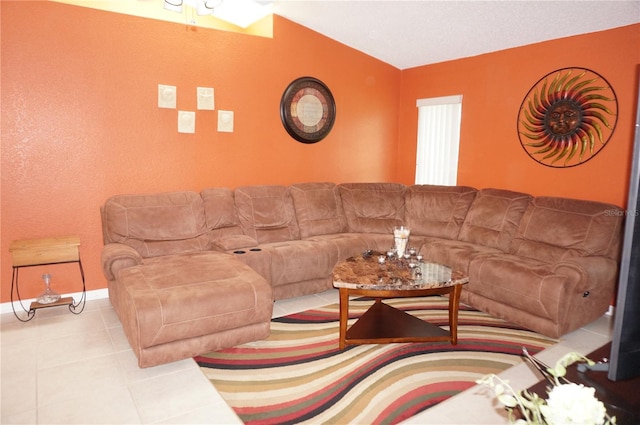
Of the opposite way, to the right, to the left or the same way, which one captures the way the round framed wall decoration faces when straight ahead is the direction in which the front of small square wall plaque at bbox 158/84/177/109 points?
the same way

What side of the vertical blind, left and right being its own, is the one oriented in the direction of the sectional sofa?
front

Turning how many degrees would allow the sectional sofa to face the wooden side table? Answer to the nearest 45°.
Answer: approximately 90° to its right

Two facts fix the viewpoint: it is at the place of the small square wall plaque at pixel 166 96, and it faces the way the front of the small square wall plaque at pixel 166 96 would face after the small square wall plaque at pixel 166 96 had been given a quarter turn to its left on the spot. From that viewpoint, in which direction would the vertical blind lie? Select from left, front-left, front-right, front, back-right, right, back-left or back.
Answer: front-right

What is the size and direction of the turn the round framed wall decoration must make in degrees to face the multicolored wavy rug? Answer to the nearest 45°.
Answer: approximately 45° to its right

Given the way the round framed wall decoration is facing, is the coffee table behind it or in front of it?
in front

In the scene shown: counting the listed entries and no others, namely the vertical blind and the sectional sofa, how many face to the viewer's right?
0

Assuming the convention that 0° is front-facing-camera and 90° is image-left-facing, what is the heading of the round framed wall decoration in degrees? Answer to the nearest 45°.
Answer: approximately 315°

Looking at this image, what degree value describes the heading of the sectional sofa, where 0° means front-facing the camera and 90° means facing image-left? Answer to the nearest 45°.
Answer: approximately 0°

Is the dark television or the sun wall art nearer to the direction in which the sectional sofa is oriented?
the dark television

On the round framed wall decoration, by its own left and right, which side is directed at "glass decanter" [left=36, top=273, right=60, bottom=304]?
right

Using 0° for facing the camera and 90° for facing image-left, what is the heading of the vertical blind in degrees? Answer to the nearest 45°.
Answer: approximately 45°

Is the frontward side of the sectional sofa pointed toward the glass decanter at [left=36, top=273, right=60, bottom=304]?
no

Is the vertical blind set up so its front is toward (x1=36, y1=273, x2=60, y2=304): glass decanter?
yes

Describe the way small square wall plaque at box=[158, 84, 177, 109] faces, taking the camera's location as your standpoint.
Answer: facing the viewer and to the right of the viewer
